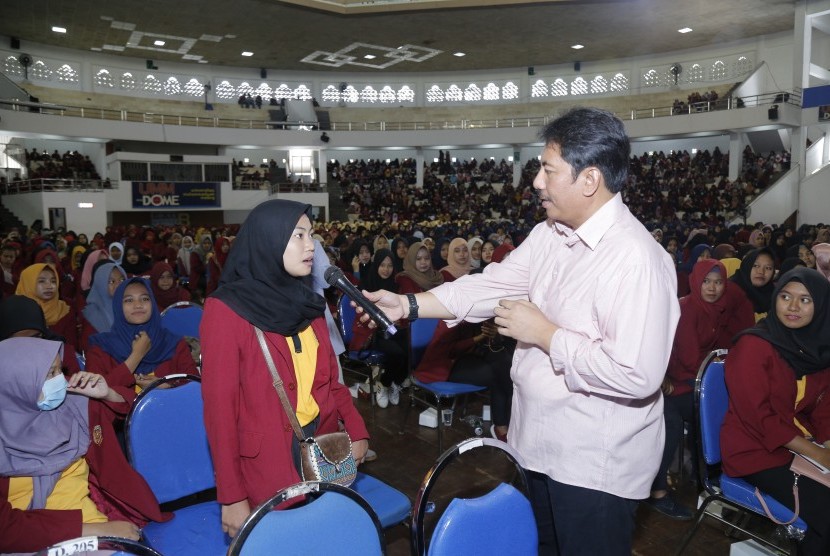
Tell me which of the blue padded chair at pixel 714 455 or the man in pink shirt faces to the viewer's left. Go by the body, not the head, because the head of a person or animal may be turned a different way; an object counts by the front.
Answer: the man in pink shirt

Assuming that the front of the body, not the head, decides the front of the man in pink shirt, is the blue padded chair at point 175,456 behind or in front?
in front

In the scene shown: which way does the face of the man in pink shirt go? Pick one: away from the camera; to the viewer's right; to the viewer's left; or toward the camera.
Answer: to the viewer's left

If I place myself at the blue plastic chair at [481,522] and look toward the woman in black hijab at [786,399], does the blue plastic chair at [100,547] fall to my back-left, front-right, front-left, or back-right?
back-left

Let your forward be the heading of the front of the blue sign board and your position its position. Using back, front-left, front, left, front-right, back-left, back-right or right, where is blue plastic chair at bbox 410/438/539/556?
front

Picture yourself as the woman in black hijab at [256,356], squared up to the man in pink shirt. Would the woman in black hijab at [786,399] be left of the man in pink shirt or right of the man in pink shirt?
left

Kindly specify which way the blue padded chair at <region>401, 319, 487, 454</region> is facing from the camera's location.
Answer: facing the viewer and to the right of the viewer

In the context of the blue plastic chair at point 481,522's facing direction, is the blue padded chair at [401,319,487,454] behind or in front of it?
behind

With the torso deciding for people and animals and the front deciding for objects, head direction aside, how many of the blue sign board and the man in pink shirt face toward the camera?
1

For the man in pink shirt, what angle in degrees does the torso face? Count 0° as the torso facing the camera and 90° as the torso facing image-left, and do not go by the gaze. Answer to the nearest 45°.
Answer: approximately 90°

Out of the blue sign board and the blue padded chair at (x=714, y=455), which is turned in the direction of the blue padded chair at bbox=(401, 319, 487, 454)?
the blue sign board
